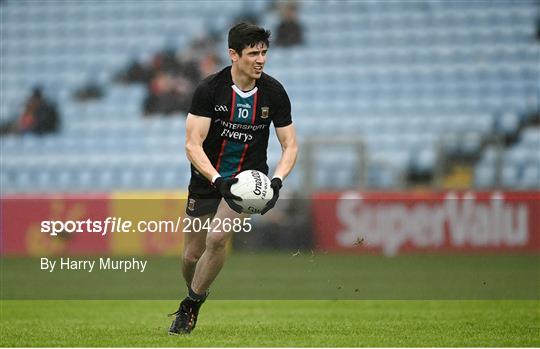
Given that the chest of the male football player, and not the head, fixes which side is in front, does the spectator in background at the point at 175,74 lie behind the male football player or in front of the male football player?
behind

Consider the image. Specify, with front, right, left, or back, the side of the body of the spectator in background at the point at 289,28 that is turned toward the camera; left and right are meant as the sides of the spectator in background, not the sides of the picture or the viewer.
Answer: front

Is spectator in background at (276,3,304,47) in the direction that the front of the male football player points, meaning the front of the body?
no

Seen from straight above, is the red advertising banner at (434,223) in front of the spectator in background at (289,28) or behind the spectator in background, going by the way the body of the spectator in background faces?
in front

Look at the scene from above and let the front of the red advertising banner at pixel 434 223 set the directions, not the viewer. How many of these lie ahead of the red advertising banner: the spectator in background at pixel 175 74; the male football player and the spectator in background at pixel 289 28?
1

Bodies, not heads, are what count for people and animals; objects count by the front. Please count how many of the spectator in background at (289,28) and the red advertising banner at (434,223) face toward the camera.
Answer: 2

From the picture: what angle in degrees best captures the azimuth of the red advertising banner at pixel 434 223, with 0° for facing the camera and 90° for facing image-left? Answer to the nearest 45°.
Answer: approximately 0°

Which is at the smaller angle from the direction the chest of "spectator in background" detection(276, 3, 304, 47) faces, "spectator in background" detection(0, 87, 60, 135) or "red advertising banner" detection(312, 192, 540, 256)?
the red advertising banner

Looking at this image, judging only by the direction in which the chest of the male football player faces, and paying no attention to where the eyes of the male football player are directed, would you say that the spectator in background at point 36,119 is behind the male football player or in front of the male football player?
behind

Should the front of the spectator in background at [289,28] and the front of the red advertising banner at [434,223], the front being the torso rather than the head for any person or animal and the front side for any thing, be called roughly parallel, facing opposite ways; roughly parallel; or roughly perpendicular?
roughly parallel

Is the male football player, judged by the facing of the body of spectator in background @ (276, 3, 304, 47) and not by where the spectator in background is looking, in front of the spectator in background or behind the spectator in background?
in front

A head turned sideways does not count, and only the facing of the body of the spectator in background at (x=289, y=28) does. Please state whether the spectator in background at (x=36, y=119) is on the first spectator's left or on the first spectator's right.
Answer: on the first spectator's right

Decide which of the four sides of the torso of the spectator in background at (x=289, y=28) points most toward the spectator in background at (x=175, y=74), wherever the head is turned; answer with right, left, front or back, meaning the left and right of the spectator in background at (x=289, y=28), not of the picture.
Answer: right

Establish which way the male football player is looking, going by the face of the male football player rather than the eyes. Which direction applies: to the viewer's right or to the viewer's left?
to the viewer's right

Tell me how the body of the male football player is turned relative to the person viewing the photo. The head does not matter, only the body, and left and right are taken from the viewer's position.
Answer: facing the viewer and to the right of the viewer

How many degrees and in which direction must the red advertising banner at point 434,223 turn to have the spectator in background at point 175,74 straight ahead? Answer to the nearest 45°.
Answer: approximately 135° to its right

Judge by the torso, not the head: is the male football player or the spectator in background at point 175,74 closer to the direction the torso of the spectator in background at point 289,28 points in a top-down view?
the male football player
